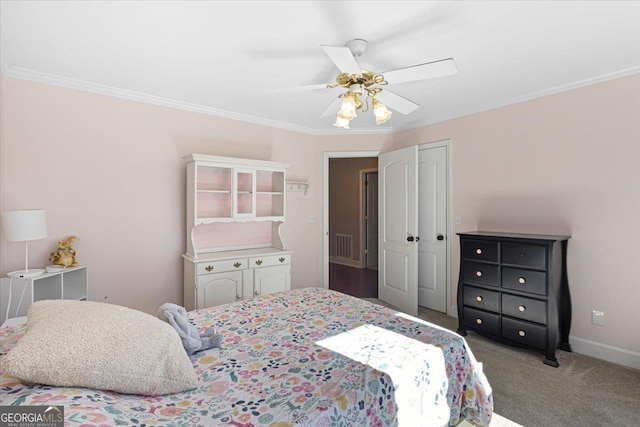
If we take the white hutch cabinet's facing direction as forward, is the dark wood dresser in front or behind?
in front

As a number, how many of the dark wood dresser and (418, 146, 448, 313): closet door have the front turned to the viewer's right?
0

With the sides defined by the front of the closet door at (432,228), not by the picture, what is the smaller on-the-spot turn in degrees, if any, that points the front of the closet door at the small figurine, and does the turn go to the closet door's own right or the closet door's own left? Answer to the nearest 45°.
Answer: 0° — it already faces it

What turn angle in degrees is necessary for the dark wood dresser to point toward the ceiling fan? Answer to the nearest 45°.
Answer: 0° — it already faces it

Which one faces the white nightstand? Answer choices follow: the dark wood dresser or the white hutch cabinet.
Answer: the dark wood dresser

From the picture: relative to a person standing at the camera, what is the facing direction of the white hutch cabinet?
facing the viewer and to the right of the viewer

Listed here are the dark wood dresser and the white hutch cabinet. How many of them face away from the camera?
0

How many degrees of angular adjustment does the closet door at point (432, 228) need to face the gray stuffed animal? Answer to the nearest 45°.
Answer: approximately 45° to its left

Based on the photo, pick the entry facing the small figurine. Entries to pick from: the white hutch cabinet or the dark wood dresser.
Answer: the dark wood dresser

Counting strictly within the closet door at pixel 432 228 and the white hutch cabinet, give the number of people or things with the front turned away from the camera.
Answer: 0

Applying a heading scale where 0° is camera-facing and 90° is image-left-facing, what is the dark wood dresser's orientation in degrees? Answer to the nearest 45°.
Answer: approximately 45°

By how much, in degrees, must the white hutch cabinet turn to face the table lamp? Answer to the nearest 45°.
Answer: approximately 90° to its right

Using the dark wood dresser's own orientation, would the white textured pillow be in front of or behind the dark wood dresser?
in front

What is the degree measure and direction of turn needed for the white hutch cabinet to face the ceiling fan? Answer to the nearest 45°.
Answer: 0° — it already faces it

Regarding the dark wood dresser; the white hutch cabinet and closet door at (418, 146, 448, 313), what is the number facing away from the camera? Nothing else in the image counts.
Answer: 0

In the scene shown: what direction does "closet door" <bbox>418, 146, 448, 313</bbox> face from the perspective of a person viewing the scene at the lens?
facing the viewer and to the left of the viewer

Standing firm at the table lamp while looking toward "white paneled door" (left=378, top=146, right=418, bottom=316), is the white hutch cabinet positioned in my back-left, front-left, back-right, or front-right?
front-left

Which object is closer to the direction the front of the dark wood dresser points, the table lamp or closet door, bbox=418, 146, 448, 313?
the table lamp
